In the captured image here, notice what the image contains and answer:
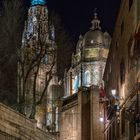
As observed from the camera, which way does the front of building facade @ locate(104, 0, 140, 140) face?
facing to the left of the viewer
